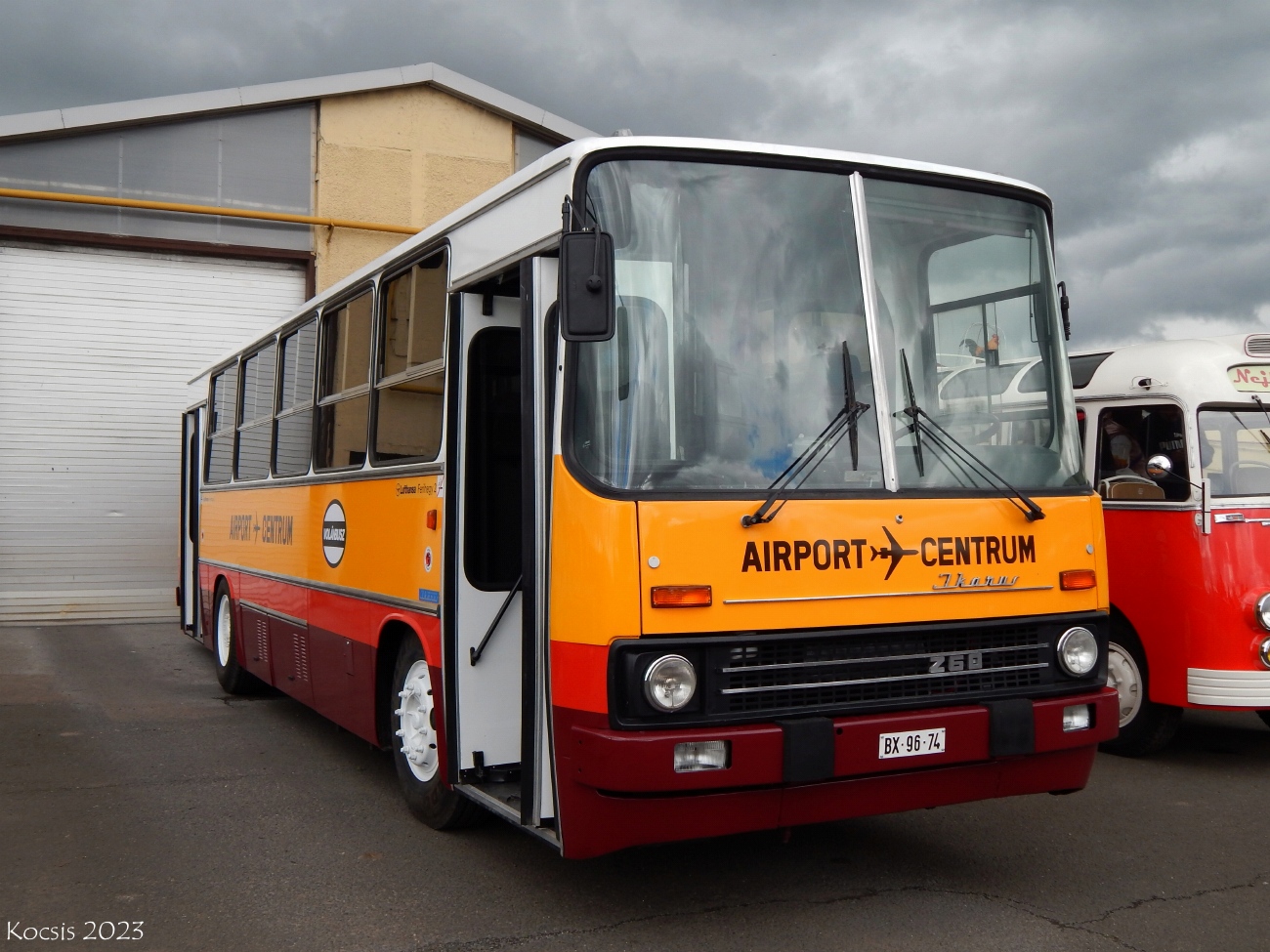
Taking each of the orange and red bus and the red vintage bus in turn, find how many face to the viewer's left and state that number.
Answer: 0

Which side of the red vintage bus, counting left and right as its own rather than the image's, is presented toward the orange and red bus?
right

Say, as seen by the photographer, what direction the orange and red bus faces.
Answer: facing the viewer and to the right of the viewer

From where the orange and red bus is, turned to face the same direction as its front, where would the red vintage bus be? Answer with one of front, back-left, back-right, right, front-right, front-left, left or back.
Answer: left
